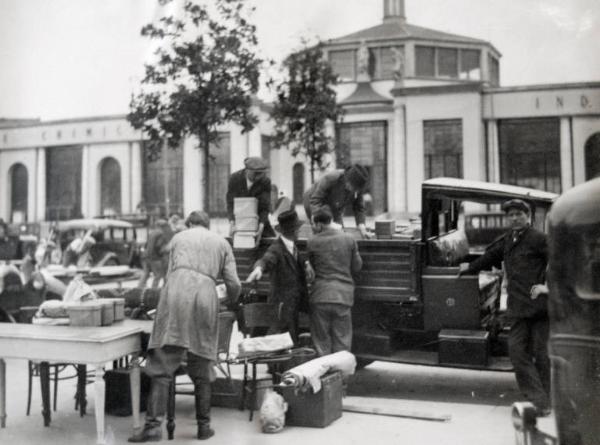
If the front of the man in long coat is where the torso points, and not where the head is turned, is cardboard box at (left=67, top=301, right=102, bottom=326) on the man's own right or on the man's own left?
on the man's own left

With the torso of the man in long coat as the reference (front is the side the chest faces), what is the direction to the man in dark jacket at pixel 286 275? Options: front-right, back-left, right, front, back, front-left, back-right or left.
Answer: front-right

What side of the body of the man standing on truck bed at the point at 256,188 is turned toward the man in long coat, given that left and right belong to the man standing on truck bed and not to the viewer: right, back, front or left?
front

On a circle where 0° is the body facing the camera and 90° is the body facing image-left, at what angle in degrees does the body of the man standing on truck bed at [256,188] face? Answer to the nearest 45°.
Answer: approximately 0°

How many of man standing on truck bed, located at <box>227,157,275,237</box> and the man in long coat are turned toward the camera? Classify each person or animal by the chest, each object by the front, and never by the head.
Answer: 1

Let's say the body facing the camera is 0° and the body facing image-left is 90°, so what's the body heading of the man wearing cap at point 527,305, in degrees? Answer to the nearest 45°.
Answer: approximately 45°

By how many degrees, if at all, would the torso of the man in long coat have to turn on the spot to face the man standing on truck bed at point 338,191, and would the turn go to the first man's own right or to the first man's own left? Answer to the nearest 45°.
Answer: approximately 45° to the first man's own right

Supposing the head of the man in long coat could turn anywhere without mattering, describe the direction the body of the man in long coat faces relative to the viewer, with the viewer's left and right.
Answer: facing away from the viewer

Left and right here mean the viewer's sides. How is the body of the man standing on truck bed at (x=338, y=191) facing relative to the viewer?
facing the viewer and to the right of the viewer

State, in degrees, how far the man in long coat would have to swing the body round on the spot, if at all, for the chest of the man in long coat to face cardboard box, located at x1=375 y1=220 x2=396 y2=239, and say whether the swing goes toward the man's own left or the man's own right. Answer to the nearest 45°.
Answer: approximately 45° to the man's own right

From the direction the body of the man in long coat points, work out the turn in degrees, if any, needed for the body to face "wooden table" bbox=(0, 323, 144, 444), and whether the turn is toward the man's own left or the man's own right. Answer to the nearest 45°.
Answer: approximately 90° to the man's own left

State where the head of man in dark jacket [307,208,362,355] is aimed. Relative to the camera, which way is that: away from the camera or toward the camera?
away from the camera

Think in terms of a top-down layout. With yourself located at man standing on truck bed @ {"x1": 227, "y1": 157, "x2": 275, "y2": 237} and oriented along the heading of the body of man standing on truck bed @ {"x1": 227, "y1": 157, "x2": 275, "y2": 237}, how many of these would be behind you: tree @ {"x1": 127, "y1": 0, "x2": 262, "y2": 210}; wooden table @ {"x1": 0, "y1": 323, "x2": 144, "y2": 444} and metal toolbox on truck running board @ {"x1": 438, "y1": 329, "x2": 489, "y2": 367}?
1

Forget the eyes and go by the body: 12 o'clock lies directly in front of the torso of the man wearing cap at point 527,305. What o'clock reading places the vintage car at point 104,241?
The vintage car is roughly at 3 o'clock from the man wearing cap.
